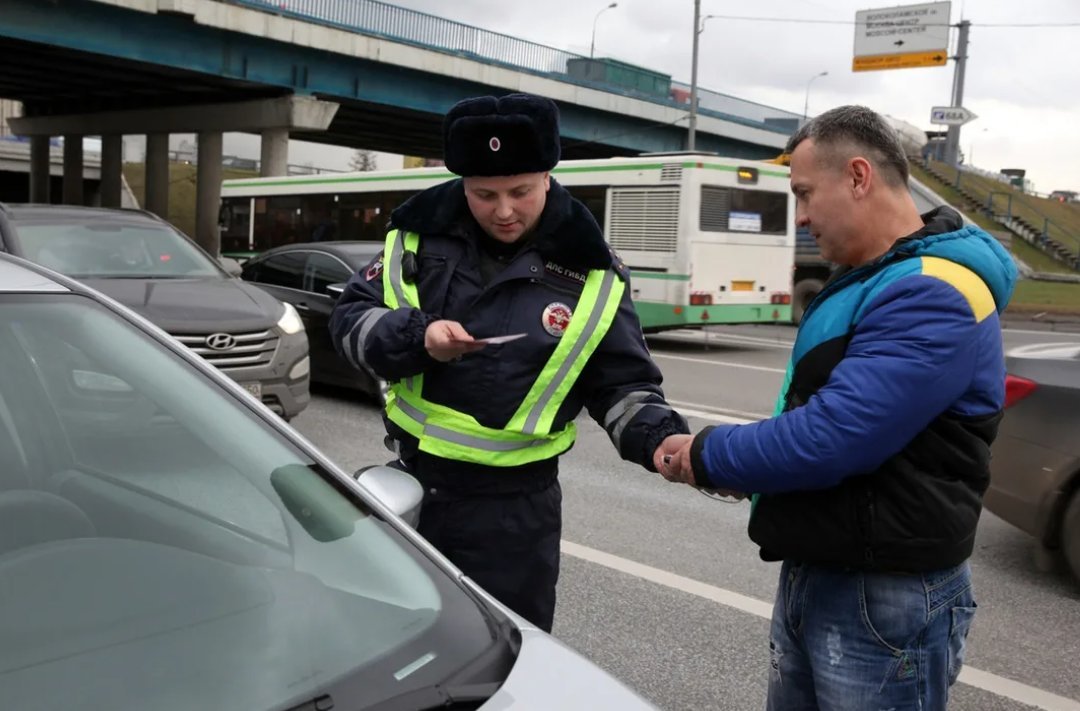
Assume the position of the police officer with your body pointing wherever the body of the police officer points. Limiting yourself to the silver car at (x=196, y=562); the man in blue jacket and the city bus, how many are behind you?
1

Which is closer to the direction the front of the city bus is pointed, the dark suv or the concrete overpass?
the concrete overpass

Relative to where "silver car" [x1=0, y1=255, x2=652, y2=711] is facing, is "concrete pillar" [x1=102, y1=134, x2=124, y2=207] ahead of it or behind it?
behind

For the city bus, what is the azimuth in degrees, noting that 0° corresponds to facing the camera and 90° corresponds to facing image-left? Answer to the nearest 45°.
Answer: approximately 135°

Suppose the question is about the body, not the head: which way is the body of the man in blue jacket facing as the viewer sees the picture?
to the viewer's left

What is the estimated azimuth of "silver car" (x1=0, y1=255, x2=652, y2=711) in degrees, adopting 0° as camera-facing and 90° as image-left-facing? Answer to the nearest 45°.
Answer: approximately 315°

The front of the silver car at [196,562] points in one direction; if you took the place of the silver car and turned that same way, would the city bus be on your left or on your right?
on your left

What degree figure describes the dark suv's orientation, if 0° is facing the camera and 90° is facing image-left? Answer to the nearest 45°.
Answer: approximately 315°

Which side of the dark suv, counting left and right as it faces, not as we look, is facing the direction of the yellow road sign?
left

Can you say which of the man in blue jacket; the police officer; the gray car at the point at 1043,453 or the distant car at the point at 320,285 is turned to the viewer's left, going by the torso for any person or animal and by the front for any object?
the man in blue jacket

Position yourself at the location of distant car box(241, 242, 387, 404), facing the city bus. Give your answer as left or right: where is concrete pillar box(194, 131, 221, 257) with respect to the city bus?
left

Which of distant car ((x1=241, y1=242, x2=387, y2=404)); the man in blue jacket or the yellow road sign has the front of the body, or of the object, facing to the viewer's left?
the man in blue jacket

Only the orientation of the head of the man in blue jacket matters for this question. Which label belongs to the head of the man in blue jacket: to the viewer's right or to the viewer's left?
to the viewer's left

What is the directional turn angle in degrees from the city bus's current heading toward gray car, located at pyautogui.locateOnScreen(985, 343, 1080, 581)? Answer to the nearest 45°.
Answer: approximately 135° to its left

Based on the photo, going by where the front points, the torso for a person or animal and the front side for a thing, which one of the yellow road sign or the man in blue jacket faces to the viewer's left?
the man in blue jacket

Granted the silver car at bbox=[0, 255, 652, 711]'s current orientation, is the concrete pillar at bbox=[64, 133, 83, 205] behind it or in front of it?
behind
